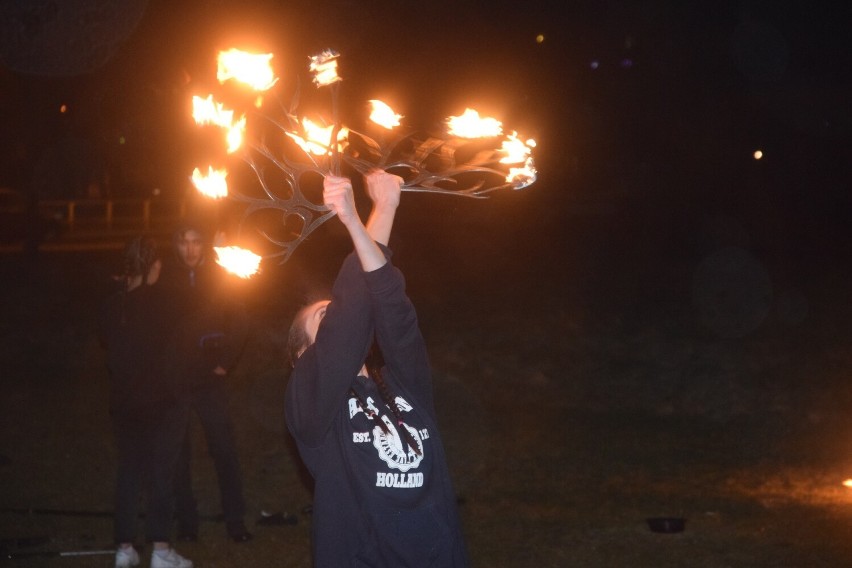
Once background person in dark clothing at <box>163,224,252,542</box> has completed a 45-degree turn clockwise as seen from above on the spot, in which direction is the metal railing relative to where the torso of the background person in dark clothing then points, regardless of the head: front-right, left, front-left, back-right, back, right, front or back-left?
back-right

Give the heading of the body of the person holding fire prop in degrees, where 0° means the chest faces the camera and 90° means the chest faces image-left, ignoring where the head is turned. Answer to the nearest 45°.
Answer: approximately 315°

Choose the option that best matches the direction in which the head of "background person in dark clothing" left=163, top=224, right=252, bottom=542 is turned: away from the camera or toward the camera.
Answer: toward the camera

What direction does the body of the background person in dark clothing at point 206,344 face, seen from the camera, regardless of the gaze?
toward the camera
